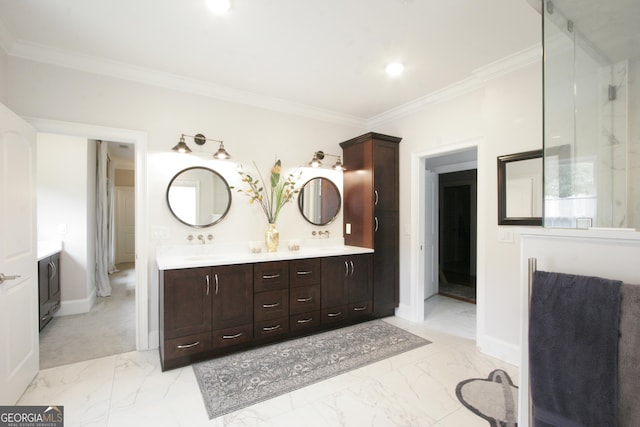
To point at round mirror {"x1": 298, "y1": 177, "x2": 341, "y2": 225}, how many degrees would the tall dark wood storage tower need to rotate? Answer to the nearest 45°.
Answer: approximately 135° to its right

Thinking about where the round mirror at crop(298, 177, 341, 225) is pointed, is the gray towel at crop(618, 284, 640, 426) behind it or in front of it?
in front

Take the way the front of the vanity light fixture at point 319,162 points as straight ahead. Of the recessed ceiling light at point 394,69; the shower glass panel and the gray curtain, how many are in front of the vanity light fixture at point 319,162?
2

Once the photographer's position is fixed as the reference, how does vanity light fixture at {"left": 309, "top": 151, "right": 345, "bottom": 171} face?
facing the viewer and to the right of the viewer

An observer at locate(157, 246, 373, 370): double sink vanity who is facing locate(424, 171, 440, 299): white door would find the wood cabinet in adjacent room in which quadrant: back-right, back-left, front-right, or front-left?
back-left

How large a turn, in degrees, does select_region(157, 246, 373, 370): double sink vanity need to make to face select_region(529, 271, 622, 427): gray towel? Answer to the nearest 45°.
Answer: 0° — it already faces it

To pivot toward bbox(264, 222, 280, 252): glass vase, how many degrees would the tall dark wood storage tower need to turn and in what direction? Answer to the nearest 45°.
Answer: approximately 90° to its right

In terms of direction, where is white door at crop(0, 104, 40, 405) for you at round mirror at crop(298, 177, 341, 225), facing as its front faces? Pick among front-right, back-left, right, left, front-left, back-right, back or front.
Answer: right

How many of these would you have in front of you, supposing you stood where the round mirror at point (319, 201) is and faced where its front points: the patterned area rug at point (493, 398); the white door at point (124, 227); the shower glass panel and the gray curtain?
2
